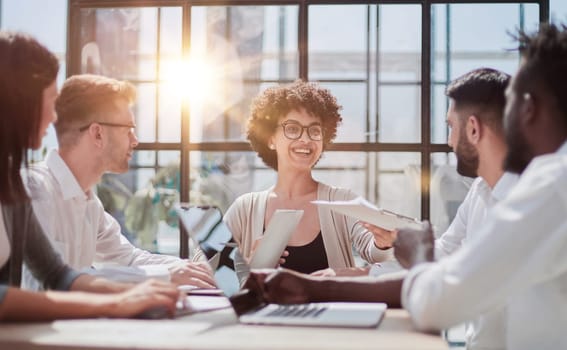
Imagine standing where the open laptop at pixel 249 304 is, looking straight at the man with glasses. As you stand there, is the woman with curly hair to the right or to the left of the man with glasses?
right

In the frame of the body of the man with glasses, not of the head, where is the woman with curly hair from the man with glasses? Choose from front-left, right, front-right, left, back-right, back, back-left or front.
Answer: front

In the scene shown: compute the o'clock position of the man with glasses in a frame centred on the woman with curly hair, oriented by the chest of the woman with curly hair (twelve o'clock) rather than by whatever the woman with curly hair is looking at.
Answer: The man with glasses is roughly at 2 o'clock from the woman with curly hair.

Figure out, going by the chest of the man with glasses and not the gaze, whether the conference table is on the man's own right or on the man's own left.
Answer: on the man's own right

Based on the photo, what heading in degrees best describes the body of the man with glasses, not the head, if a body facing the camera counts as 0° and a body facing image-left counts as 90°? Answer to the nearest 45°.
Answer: approximately 270°

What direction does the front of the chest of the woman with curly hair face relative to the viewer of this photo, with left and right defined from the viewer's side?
facing the viewer

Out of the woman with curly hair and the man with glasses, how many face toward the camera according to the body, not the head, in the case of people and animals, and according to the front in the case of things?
1

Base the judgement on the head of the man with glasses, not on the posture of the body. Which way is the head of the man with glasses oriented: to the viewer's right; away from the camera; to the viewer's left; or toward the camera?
to the viewer's right

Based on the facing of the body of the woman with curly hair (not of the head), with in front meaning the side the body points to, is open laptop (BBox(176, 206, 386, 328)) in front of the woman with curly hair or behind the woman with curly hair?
in front

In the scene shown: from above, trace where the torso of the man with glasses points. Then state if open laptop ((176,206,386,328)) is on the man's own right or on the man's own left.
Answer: on the man's own right

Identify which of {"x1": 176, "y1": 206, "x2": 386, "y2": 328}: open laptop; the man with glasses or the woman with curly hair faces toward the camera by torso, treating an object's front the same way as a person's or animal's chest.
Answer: the woman with curly hair

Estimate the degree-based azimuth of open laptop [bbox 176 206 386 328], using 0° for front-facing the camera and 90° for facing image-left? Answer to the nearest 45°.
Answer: approximately 270°
